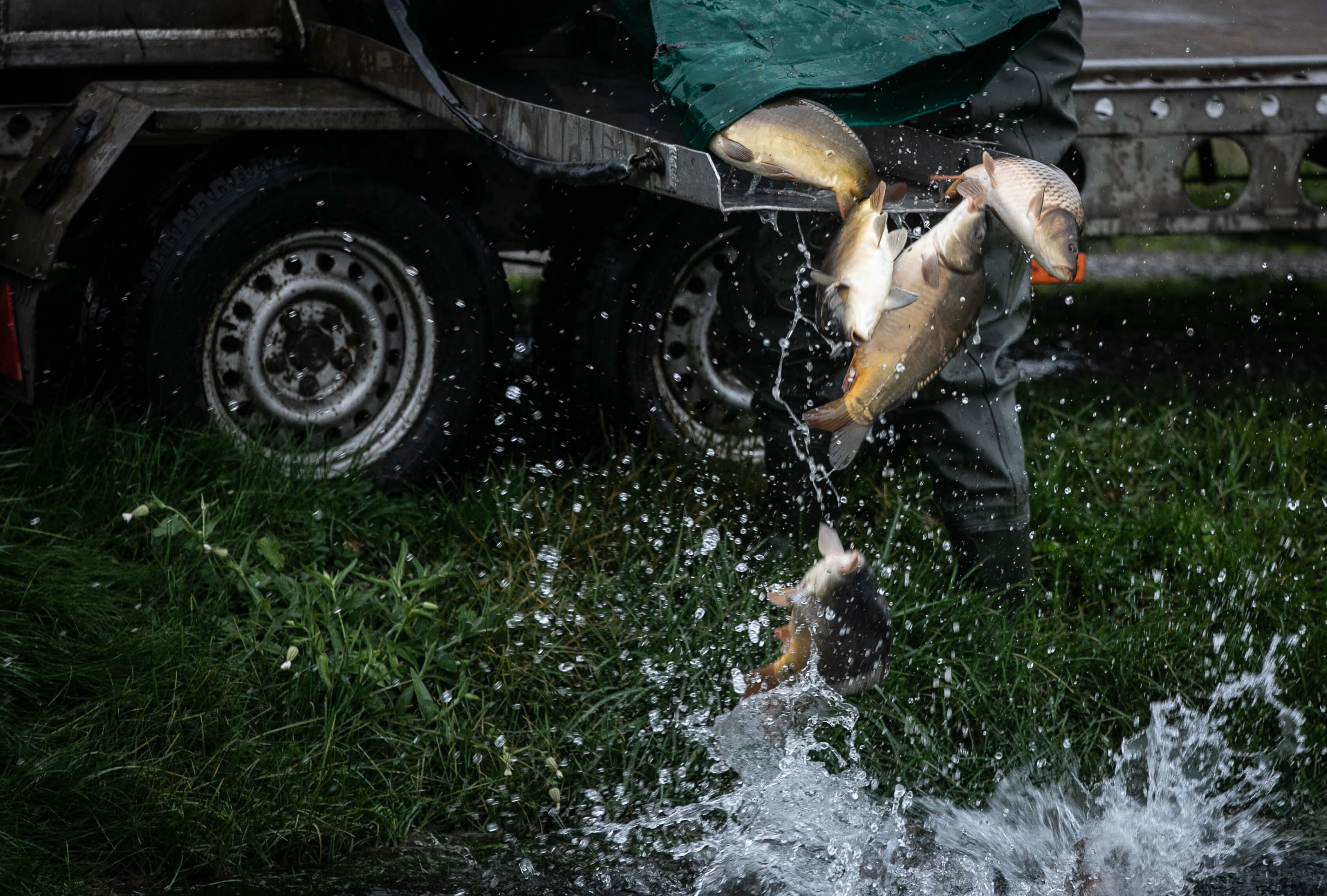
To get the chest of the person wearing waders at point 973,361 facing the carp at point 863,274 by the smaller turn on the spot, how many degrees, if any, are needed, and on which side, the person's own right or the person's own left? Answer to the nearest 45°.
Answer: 0° — they already face it

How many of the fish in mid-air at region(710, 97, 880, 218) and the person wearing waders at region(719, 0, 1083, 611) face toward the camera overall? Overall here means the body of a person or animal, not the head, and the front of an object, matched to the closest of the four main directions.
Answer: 1

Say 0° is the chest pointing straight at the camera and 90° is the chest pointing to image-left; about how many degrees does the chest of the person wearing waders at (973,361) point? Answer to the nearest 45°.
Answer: approximately 0°
